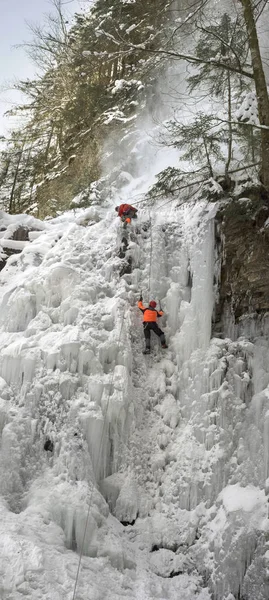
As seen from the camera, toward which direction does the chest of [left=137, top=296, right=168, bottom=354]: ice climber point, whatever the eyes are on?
away from the camera
